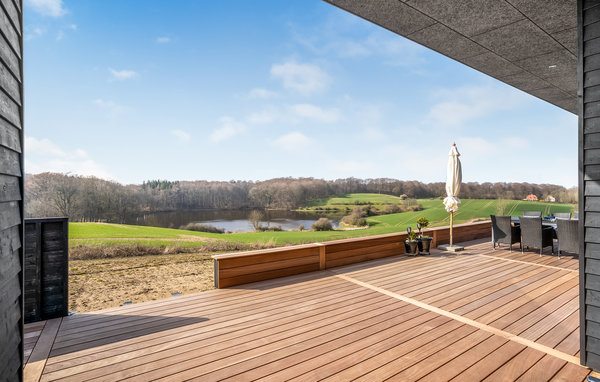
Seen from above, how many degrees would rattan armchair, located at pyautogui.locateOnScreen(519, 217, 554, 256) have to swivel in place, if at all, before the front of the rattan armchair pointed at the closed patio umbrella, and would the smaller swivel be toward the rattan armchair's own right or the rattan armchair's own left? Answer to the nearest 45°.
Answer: approximately 135° to the rattan armchair's own left

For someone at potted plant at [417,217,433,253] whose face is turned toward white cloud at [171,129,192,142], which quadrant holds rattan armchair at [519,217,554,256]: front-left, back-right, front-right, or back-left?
back-right

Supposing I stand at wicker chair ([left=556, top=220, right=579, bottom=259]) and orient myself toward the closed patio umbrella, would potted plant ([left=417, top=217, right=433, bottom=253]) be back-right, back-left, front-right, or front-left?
front-left

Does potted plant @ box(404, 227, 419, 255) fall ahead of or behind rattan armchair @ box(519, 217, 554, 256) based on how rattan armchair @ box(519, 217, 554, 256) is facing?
behind

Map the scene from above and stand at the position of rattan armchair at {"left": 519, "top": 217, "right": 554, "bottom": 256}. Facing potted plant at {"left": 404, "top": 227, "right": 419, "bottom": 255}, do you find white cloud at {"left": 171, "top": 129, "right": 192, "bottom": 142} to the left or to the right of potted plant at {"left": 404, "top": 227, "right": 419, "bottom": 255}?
right

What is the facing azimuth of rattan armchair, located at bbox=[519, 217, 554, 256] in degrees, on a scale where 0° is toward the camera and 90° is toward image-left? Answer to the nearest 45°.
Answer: approximately 225°
